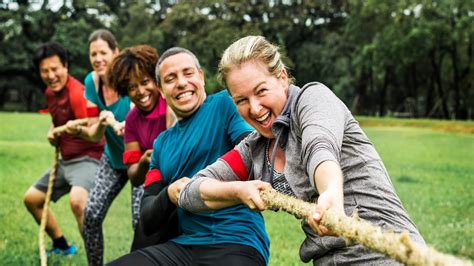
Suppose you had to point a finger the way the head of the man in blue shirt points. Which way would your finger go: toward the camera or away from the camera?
toward the camera

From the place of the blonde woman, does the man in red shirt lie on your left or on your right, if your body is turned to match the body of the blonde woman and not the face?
on your right

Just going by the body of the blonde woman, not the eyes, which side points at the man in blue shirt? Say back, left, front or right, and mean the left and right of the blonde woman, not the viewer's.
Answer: right

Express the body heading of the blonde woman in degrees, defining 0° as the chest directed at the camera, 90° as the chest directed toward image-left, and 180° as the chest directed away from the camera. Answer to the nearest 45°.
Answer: approximately 45°

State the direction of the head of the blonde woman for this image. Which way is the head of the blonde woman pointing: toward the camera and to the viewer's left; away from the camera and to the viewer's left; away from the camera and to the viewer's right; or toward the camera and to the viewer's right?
toward the camera and to the viewer's left
